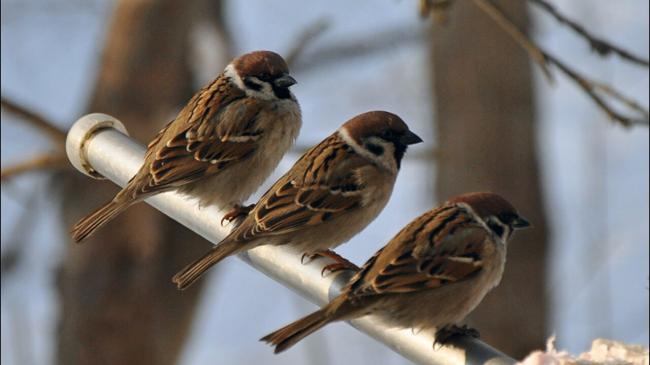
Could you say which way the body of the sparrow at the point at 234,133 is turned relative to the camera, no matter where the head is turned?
to the viewer's right

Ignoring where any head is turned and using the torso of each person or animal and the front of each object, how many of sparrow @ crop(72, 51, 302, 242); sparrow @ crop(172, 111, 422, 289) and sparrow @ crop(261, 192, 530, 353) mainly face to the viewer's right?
3

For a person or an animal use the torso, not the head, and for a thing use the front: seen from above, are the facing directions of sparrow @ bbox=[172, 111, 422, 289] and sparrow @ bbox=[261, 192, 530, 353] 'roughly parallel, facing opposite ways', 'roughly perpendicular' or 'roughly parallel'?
roughly parallel

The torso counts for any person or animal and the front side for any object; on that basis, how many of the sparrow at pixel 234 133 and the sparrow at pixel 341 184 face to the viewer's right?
2

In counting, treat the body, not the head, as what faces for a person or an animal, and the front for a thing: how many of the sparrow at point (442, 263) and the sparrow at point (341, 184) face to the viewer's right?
2

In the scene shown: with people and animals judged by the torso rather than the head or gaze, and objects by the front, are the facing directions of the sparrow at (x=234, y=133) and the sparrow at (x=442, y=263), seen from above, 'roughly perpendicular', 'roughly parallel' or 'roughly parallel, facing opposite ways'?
roughly parallel

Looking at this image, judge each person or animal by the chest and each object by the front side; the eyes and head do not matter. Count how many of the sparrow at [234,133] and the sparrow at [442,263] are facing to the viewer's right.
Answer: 2

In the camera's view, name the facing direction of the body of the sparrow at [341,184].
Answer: to the viewer's right

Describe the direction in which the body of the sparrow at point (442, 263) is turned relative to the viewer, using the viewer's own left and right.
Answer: facing to the right of the viewer

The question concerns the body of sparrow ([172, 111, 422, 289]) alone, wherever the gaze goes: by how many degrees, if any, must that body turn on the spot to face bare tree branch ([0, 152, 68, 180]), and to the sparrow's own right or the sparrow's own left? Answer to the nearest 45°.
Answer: approximately 135° to the sparrow's own left

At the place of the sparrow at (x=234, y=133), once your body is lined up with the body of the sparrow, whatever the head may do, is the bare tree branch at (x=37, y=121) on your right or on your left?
on your left
